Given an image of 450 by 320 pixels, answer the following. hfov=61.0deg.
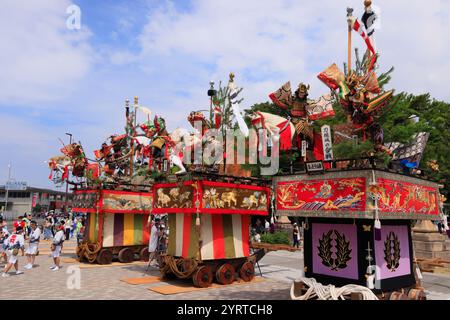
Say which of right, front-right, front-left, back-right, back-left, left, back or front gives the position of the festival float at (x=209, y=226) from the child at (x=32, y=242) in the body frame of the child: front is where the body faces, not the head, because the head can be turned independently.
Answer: left

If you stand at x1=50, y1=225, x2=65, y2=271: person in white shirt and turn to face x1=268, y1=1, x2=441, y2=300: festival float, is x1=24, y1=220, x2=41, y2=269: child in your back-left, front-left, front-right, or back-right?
back-right

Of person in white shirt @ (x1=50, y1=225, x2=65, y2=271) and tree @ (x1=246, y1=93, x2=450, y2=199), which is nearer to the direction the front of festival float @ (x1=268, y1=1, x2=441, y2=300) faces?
the person in white shirt

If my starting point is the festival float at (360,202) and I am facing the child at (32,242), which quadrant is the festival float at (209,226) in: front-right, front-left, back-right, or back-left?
front-right

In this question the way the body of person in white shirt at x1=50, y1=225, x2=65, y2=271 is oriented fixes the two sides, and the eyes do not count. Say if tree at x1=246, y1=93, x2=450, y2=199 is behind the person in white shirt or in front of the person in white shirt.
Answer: behind

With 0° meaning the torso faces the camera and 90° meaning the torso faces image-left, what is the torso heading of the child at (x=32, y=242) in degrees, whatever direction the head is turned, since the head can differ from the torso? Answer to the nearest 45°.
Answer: approximately 45°

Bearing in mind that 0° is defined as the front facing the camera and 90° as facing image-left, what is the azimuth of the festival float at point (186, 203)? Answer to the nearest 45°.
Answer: approximately 45°

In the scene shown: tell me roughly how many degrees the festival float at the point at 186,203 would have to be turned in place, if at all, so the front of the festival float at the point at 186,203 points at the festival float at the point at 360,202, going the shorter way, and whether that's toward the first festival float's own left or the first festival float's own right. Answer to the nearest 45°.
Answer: approximately 90° to the first festival float's own left

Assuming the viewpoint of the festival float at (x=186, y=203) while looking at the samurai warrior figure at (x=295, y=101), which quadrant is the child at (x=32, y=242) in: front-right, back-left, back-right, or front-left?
back-right

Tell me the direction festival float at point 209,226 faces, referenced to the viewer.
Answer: facing the viewer and to the left of the viewer
